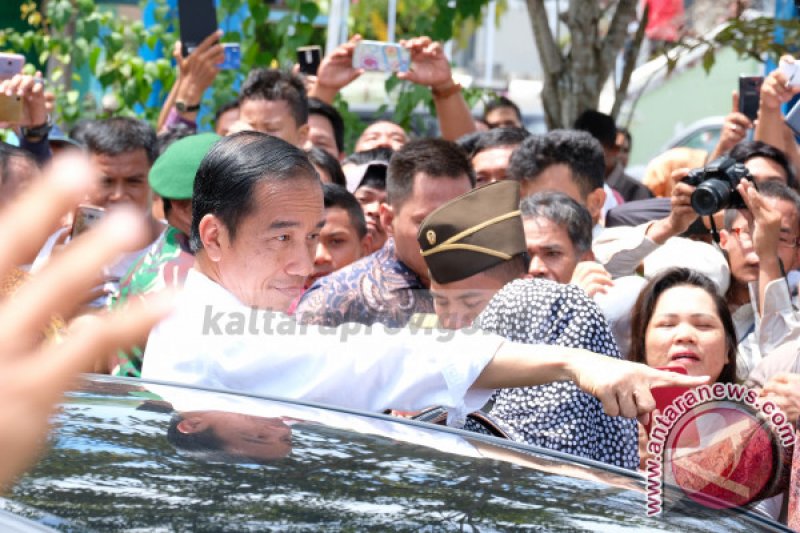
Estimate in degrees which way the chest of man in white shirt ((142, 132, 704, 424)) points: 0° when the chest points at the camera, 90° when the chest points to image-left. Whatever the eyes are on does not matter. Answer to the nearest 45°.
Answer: approximately 270°

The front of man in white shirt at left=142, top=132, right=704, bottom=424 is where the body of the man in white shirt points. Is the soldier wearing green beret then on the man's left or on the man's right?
on the man's left

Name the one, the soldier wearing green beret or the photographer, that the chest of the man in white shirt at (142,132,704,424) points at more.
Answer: the photographer
